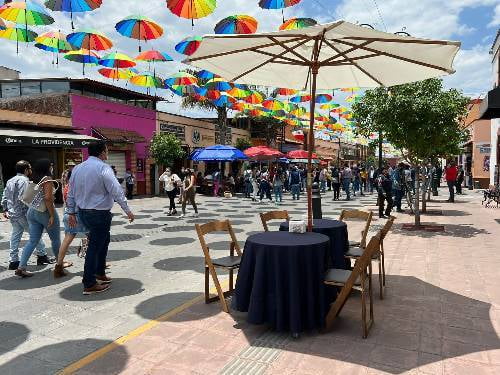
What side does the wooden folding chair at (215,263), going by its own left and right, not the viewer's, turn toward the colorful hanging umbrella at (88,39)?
back

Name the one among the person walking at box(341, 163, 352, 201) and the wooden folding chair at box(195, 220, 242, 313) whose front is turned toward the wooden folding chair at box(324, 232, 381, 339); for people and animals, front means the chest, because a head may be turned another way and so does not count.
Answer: the wooden folding chair at box(195, 220, 242, 313)

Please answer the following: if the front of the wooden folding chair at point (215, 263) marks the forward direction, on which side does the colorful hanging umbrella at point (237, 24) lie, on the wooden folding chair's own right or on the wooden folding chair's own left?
on the wooden folding chair's own left

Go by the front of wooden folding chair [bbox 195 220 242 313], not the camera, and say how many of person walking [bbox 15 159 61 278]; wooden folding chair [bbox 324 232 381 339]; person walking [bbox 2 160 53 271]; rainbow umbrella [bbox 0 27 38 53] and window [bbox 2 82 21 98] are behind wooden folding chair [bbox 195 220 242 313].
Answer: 4

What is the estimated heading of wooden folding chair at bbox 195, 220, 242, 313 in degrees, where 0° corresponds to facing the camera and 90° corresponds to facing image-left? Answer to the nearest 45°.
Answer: approximately 315°
